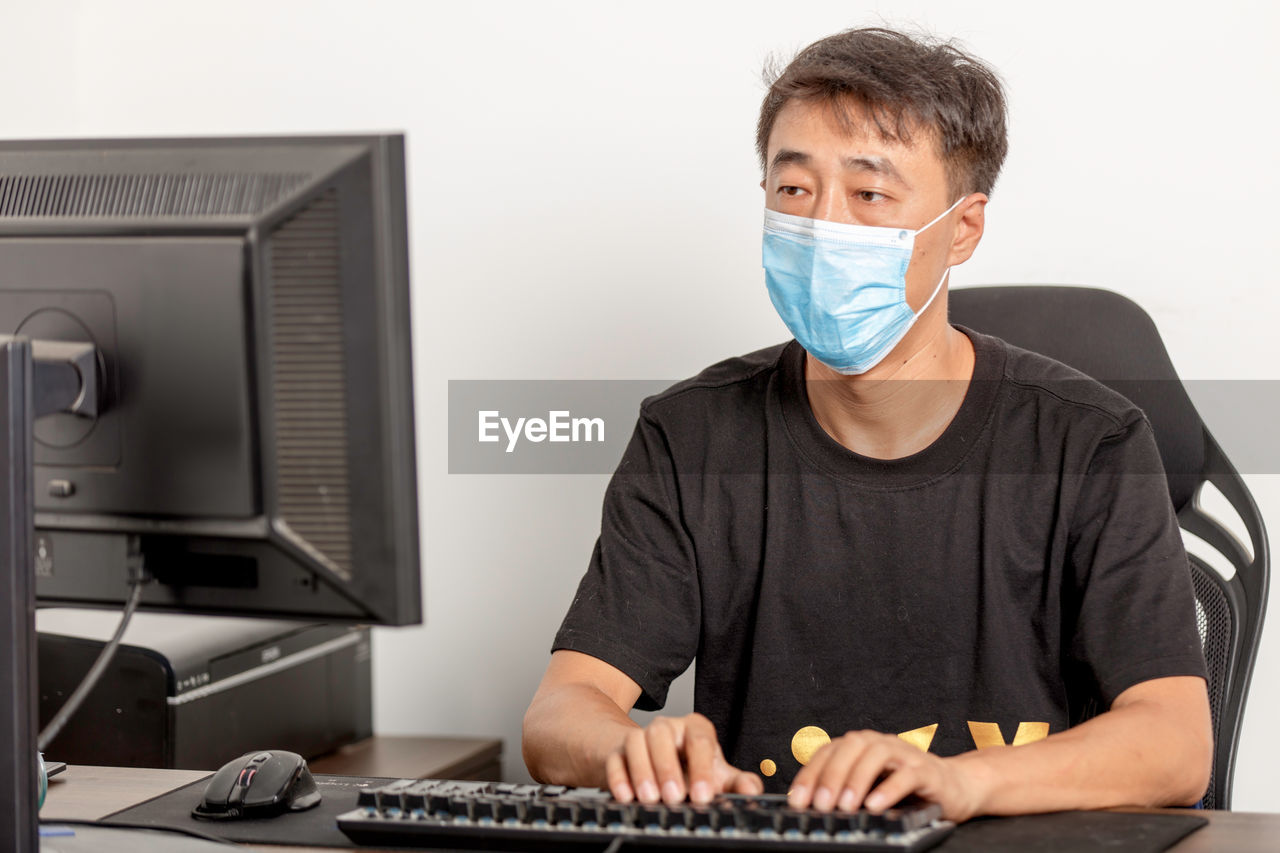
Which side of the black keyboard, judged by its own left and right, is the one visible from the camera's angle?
back

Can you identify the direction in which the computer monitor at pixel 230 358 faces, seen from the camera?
facing away from the viewer and to the right of the viewer

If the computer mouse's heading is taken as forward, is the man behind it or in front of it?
behind

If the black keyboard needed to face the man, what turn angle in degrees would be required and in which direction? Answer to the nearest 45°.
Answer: approximately 45° to its right

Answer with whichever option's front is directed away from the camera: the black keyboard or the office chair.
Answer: the black keyboard

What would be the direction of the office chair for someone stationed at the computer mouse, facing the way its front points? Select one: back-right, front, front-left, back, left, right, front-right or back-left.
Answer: back-left

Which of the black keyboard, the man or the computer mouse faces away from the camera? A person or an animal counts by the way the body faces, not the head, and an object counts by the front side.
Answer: the black keyboard

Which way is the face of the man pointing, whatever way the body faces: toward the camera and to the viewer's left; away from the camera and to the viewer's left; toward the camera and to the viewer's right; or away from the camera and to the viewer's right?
toward the camera and to the viewer's left

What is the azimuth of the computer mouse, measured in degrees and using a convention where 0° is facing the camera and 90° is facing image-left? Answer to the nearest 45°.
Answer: approximately 45°
